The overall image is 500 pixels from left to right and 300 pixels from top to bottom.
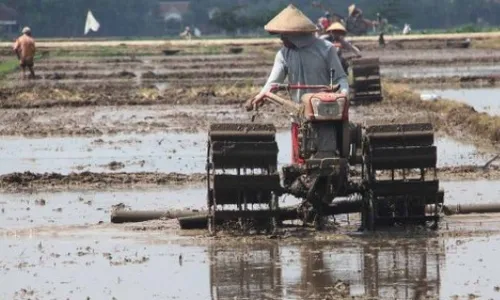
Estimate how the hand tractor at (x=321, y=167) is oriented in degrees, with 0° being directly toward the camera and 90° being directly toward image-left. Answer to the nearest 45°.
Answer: approximately 0°
